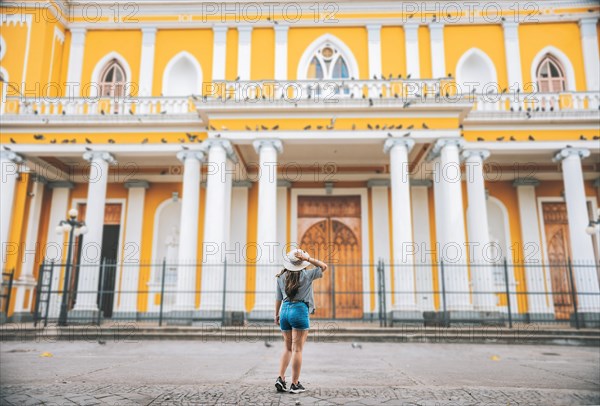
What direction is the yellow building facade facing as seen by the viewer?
toward the camera

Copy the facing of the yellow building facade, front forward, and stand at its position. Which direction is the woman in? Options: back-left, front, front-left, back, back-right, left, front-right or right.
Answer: front

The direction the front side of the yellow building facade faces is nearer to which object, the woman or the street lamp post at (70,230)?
the woman

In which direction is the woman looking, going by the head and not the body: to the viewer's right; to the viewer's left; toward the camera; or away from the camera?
away from the camera

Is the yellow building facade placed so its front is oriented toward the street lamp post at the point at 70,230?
no

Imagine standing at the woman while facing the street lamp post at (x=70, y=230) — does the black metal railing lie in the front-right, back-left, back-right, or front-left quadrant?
front-right
